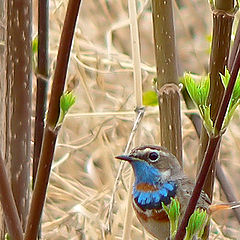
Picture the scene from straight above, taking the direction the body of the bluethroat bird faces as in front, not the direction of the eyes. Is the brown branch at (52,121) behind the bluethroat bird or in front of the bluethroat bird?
in front

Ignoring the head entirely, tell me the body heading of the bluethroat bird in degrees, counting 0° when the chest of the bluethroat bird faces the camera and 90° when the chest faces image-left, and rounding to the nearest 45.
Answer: approximately 45°

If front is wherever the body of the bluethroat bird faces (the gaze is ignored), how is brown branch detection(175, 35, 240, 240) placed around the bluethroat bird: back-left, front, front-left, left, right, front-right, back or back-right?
back-left
